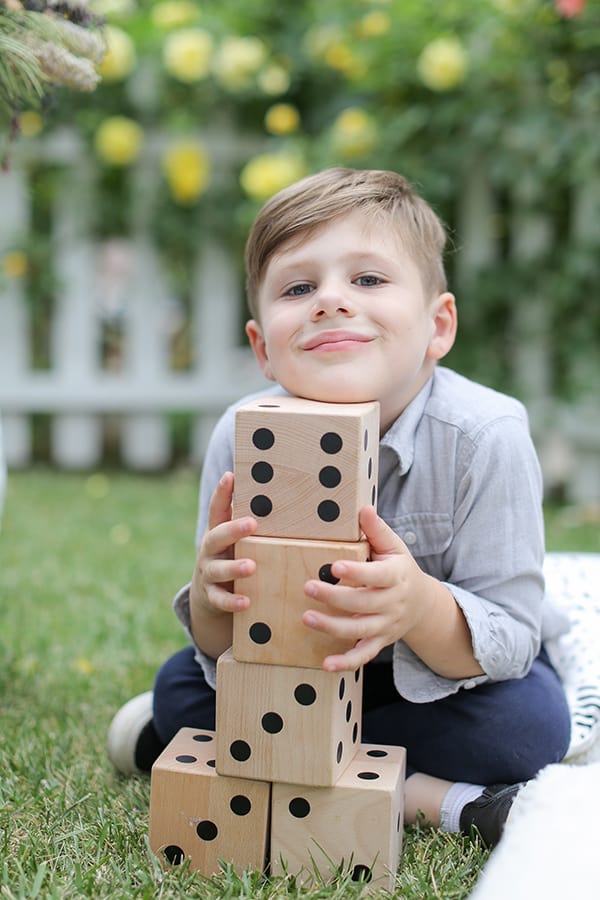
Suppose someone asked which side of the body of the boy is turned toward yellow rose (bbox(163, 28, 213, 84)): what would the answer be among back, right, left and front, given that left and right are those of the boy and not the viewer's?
back

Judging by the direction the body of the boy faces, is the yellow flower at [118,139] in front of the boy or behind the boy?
behind

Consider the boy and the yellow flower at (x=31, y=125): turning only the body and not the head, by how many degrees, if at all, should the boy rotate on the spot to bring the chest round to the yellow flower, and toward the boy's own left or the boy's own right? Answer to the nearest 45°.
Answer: approximately 135° to the boy's own right

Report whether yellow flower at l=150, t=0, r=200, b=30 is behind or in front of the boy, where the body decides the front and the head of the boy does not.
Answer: behind

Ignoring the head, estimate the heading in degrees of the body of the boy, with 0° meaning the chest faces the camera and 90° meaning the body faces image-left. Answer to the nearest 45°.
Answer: approximately 0°

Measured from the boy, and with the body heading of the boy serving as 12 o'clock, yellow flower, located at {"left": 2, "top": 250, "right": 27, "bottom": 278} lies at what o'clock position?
The yellow flower is roughly at 5 o'clock from the boy.

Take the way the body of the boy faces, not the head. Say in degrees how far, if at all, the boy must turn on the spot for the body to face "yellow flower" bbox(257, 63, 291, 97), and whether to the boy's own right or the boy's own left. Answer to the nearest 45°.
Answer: approximately 180°

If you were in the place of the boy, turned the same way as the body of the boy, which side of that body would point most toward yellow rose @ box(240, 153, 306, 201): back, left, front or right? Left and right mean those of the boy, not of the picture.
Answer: back

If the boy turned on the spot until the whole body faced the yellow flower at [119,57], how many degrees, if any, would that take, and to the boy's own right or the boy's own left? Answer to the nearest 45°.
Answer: approximately 180°

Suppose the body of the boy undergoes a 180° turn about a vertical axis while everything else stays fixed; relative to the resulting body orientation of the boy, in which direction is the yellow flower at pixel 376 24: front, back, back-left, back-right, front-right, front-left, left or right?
front
